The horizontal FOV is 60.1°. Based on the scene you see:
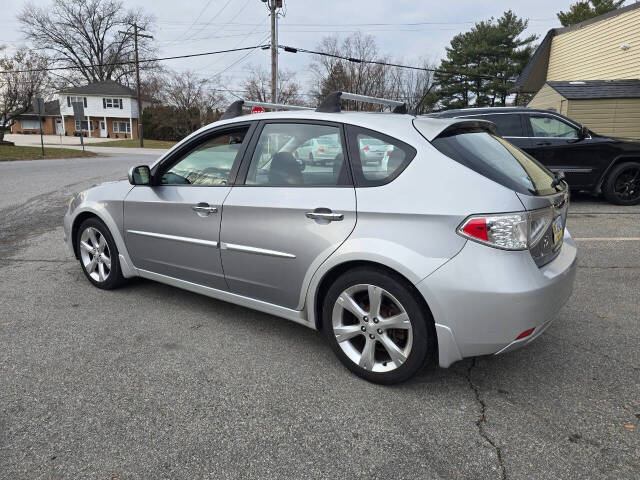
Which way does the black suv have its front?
to the viewer's right

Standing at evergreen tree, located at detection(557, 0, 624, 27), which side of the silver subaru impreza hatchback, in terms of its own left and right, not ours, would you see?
right

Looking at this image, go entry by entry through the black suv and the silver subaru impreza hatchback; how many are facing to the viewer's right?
1

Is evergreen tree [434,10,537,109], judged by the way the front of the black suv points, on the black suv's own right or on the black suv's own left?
on the black suv's own left

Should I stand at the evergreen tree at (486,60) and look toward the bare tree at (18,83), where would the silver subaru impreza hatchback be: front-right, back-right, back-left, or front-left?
front-left

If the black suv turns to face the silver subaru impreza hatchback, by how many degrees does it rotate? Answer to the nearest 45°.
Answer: approximately 90° to its right

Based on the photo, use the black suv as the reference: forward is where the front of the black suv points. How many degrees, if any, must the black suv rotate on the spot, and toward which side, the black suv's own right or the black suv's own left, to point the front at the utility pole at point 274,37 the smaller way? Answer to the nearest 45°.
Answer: approximately 135° to the black suv's own left

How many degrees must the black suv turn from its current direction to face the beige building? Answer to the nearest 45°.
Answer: approximately 90° to its left

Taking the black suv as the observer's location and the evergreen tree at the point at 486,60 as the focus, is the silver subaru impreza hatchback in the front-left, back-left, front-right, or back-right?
back-left

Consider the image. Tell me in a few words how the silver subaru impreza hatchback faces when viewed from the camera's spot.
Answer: facing away from the viewer and to the left of the viewer

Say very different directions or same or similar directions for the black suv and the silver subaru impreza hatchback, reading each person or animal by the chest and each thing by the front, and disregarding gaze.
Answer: very different directions

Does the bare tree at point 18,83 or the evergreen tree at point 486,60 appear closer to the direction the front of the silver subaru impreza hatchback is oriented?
the bare tree

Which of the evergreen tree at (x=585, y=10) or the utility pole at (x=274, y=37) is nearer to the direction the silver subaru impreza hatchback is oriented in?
the utility pole

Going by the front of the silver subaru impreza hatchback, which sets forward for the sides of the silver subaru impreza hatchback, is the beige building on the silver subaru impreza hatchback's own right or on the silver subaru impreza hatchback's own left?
on the silver subaru impreza hatchback's own right

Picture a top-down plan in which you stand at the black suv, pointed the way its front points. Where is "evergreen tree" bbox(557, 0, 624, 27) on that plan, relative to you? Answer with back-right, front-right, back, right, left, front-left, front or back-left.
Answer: left

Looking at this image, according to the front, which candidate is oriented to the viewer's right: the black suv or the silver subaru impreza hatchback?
the black suv

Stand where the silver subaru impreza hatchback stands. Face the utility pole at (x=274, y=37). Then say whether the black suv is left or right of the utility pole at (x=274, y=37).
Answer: right

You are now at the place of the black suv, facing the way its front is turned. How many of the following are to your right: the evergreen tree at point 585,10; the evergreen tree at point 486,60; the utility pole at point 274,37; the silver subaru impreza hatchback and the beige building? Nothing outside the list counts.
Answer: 1
